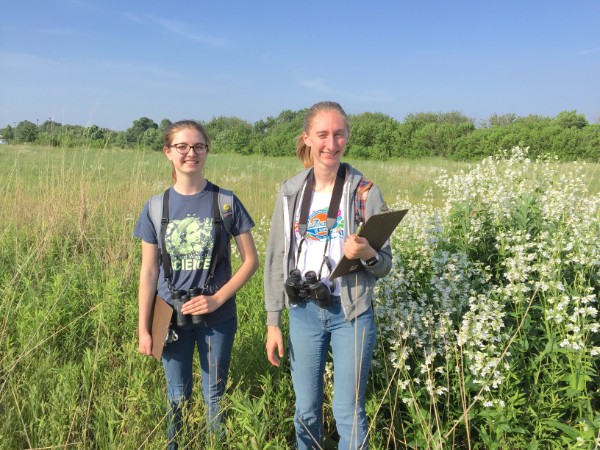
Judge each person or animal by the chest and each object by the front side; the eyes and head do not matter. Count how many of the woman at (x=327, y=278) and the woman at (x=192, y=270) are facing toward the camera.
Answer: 2

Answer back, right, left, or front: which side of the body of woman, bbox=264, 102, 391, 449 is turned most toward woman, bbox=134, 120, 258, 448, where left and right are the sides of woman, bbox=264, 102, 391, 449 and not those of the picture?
right

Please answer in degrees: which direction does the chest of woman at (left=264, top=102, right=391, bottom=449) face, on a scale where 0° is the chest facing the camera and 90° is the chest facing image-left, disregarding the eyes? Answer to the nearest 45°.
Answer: approximately 0°

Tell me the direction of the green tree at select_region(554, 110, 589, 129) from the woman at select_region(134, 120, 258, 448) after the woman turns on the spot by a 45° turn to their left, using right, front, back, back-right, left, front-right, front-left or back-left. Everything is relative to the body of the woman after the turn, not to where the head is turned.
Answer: left

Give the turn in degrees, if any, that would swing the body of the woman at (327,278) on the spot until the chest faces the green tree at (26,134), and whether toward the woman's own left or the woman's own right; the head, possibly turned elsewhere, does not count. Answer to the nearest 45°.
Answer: approximately 135° to the woman's own right

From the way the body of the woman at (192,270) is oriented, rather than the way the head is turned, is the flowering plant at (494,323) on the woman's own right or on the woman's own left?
on the woman's own left

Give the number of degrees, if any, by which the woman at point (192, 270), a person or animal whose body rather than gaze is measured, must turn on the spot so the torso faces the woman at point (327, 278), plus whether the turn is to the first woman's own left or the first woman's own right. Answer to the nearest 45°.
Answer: approximately 45° to the first woman's own left

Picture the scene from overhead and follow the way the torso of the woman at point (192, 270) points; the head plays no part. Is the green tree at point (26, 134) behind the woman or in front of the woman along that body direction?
behind

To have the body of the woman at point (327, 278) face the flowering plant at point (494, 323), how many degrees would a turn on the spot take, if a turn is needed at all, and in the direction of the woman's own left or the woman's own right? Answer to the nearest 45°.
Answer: approximately 135° to the woman's own left
